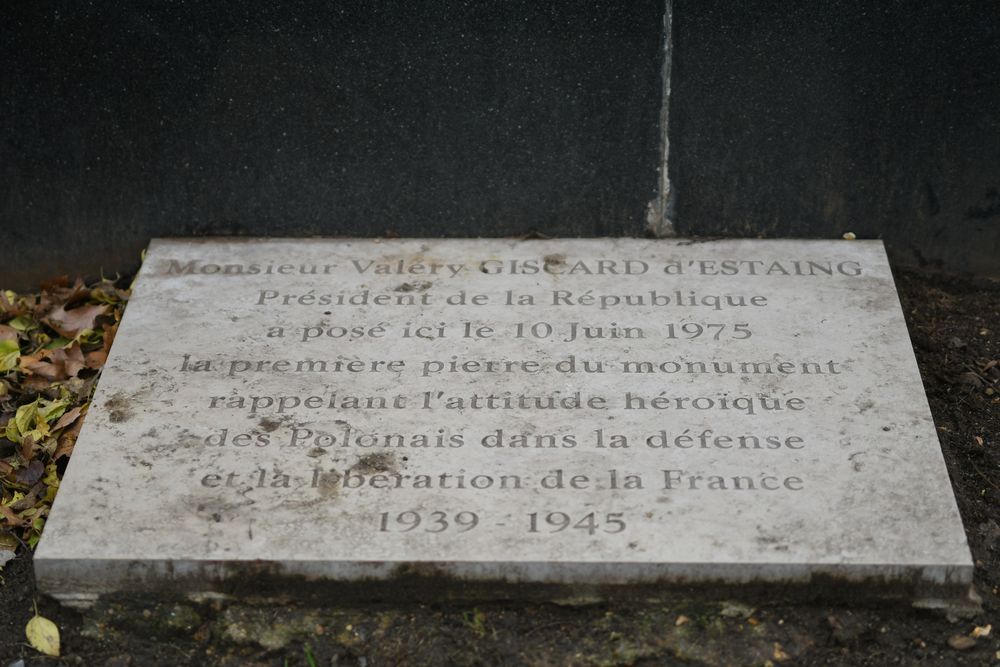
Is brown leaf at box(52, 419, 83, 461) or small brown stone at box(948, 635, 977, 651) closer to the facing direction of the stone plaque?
the small brown stone

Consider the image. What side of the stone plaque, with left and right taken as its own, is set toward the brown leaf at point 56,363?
right

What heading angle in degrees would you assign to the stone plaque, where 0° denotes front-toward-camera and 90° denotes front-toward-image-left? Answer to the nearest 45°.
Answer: approximately 0°

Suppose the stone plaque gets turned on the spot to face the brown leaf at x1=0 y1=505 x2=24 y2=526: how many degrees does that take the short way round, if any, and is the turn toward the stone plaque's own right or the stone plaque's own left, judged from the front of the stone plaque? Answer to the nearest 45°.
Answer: approximately 90° to the stone plaque's own right

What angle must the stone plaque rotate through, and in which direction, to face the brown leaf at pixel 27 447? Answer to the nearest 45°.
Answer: approximately 90° to its right

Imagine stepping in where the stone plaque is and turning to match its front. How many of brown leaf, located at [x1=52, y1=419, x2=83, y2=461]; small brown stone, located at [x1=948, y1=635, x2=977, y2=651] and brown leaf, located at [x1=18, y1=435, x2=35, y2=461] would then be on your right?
2

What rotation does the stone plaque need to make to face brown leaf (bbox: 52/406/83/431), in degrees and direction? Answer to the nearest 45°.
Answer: approximately 90° to its right

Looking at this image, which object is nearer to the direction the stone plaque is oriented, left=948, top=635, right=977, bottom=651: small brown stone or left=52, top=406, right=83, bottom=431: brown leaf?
the small brown stone

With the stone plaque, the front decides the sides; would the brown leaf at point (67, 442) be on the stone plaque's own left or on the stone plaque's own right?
on the stone plaque's own right

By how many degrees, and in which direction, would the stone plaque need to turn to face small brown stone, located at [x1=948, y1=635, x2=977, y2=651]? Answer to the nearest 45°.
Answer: approximately 45° to its left

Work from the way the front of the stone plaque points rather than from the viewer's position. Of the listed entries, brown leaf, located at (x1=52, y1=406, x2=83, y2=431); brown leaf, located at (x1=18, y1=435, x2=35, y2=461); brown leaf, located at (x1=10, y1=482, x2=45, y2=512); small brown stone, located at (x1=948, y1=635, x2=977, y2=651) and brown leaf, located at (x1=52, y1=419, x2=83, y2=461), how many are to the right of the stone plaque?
4

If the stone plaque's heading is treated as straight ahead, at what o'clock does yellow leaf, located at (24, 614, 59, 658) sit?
The yellow leaf is roughly at 2 o'clock from the stone plaque.

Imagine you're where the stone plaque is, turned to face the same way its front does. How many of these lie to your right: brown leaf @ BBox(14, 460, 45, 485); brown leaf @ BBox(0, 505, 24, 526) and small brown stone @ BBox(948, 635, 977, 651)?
2
